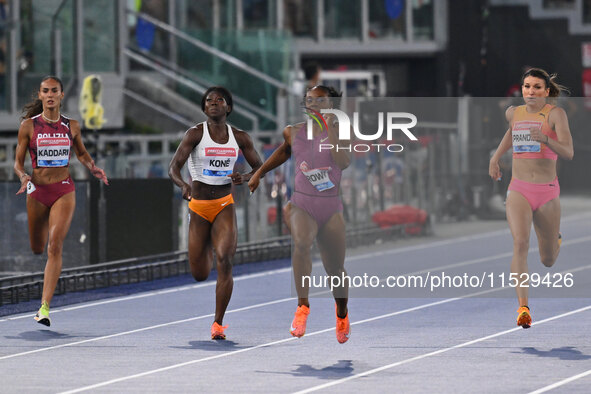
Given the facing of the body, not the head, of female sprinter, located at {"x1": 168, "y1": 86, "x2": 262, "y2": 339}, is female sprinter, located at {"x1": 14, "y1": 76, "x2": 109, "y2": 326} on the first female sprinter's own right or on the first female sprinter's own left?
on the first female sprinter's own right

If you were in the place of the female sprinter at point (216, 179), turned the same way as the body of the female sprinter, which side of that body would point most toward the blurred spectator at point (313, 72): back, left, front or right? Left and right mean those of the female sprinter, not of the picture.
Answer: back

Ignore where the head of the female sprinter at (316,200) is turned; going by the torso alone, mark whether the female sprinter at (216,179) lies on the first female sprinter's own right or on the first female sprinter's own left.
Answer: on the first female sprinter's own right

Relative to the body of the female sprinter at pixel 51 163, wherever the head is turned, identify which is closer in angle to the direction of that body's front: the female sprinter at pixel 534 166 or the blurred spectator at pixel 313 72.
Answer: the female sprinter

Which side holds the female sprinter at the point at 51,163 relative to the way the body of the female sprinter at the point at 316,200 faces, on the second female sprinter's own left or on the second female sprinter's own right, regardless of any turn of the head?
on the second female sprinter's own right

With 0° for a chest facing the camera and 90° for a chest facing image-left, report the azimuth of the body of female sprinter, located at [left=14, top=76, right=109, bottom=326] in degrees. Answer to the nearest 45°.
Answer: approximately 0°
